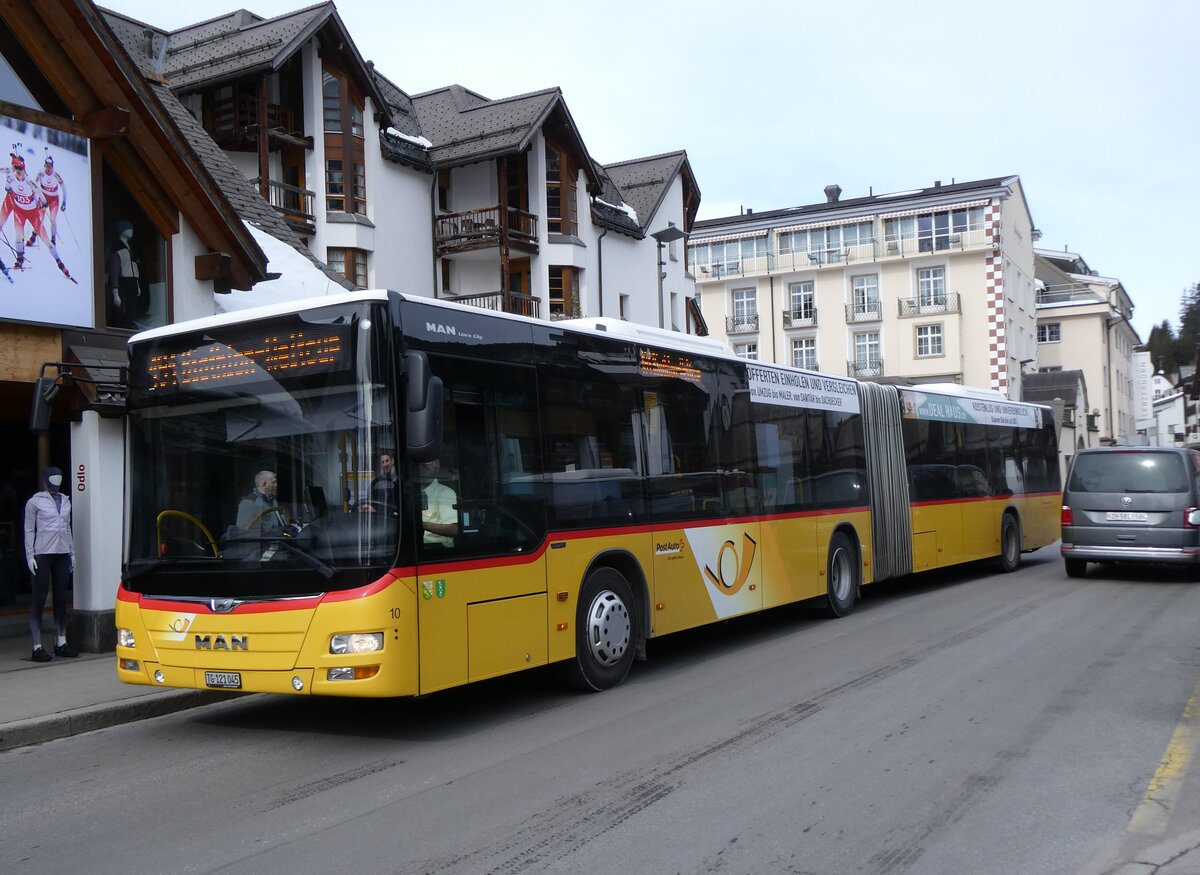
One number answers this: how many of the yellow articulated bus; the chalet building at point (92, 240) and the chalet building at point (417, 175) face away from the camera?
0

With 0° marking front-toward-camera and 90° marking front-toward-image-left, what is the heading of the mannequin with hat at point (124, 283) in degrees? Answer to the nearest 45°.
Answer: approximately 315°

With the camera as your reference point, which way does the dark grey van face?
facing away from the viewer

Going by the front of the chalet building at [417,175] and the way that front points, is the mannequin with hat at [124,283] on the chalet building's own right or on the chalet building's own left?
on the chalet building's own right

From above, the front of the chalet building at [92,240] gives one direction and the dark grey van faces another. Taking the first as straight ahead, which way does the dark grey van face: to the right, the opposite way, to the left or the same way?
to the left

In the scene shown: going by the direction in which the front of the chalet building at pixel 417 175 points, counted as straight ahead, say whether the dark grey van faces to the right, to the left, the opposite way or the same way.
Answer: to the left

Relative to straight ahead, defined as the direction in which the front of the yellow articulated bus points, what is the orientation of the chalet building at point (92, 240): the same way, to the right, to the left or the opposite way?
to the left

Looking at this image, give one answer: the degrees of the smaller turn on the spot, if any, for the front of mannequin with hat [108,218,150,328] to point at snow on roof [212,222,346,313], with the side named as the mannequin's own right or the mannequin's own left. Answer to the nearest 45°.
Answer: approximately 90° to the mannequin's own left

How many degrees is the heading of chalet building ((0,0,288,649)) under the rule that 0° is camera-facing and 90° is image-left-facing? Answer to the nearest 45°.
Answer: approximately 315°

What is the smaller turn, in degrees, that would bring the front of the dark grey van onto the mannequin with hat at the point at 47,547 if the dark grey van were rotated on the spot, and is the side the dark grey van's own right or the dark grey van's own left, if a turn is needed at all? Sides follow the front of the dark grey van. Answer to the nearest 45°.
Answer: approximately 135° to the dark grey van's own left

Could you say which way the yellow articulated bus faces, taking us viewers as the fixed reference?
facing the viewer and to the left of the viewer

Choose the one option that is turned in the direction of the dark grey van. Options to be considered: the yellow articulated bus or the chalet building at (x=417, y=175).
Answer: the chalet building
